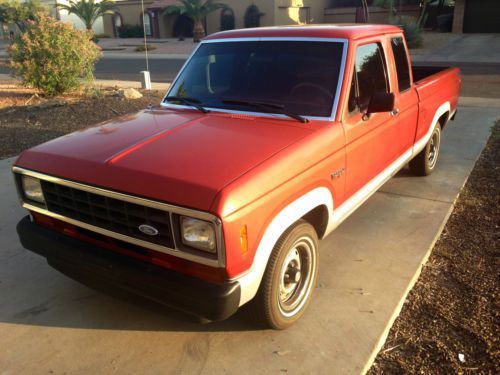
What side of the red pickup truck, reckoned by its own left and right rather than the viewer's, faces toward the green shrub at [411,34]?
back

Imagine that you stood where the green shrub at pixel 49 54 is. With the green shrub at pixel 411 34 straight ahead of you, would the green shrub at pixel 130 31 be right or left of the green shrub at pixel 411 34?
left

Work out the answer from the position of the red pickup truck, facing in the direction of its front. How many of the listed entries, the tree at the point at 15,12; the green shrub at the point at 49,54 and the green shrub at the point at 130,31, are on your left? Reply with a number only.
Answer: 0

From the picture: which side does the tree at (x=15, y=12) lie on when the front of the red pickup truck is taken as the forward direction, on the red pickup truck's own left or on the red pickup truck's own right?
on the red pickup truck's own right

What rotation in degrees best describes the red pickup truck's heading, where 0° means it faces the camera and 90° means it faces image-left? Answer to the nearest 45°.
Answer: approximately 45°

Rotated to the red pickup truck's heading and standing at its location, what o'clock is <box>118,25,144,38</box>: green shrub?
The green shrub is roughly at 4 o'clock from the red pickup truck.

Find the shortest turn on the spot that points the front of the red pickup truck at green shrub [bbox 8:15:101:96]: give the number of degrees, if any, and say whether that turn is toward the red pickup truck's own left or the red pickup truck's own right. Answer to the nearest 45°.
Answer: approximately 90° to the red pickup truck's own right

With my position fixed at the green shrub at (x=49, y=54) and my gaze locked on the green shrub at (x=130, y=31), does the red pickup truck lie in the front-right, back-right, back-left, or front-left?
back-right

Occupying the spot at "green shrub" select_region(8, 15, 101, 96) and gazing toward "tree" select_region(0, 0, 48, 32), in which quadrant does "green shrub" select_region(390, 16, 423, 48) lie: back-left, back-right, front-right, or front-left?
front-right

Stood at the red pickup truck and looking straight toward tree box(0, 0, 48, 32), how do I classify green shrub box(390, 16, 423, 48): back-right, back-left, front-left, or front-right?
front-right
